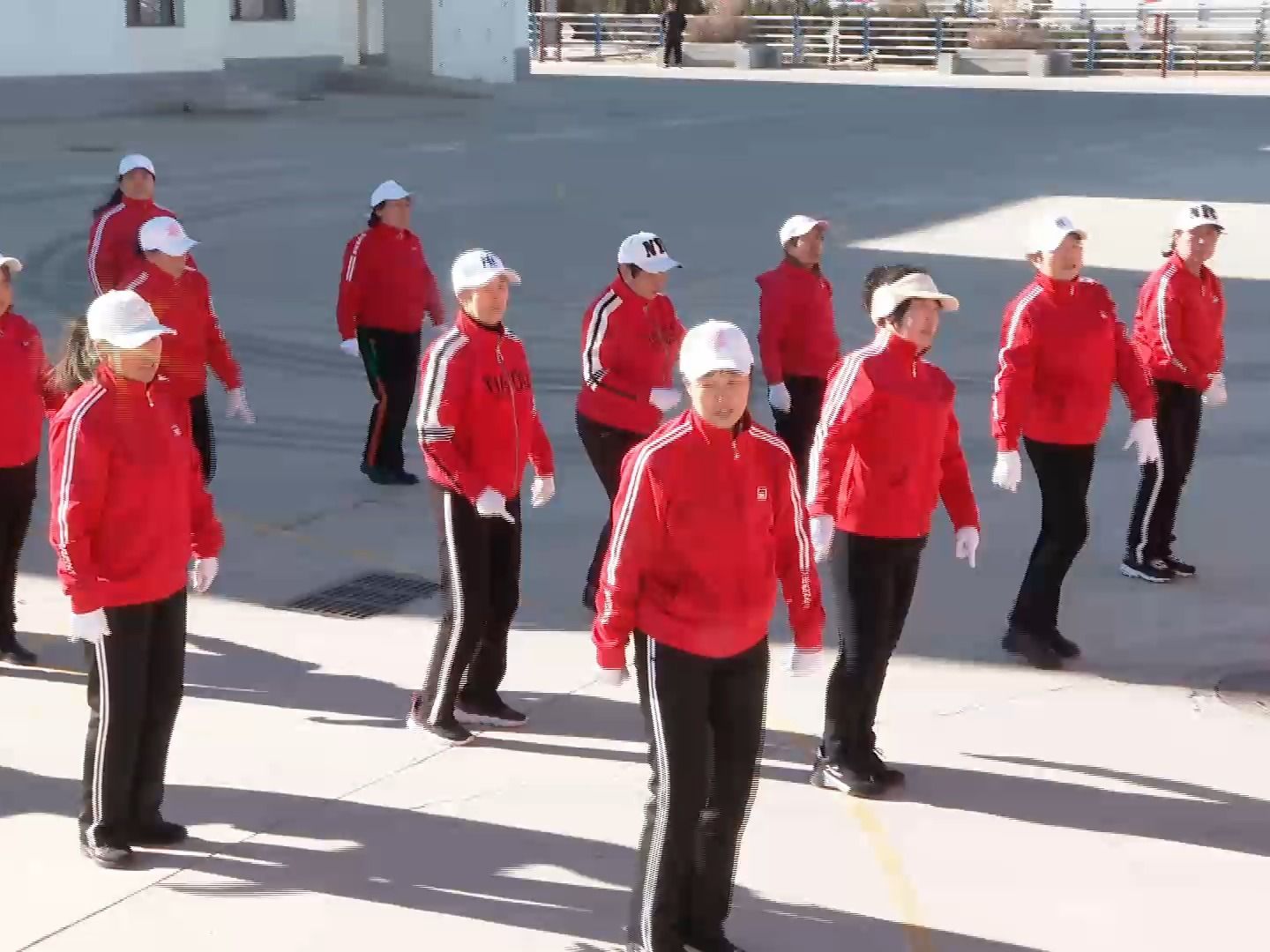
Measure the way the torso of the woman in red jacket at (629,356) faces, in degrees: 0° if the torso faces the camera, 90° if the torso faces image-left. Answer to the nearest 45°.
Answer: approximately 315°

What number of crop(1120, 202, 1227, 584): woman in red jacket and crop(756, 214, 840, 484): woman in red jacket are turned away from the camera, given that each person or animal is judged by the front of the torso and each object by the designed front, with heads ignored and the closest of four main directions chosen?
0

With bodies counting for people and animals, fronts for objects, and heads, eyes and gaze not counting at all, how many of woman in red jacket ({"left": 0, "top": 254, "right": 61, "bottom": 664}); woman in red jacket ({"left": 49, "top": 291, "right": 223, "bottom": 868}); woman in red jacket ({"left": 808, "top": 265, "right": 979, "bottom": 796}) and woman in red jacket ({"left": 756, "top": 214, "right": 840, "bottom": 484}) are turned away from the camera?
0

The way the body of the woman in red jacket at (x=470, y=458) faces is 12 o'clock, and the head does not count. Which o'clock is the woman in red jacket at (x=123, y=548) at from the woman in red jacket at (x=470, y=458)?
the woman in red jacket at (x=123, y=548) is roughly at 3 o'clock from the woman in red jacket at (x=470, y=458).

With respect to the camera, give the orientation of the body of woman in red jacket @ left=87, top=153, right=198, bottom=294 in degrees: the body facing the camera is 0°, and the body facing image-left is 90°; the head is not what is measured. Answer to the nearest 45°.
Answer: approximately 315°

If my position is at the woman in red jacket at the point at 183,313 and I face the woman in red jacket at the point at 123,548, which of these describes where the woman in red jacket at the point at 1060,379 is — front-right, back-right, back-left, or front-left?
front-left

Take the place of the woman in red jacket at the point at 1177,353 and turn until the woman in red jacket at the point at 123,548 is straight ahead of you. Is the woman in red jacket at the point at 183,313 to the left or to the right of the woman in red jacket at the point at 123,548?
right

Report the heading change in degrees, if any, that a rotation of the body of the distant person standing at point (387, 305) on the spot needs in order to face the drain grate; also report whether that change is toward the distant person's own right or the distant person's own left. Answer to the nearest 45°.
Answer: approximately 45° to the distant person's own right

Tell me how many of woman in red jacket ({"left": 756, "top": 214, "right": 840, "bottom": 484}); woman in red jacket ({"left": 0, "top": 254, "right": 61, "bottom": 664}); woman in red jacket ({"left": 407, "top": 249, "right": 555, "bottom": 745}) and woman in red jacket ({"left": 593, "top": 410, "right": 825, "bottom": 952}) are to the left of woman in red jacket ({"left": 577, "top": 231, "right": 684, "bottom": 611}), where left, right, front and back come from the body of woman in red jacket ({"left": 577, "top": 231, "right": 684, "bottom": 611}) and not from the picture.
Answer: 1

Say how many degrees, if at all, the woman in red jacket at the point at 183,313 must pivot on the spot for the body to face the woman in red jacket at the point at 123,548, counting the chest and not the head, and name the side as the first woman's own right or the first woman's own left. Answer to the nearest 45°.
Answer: approximately 45° to the first woman's own right

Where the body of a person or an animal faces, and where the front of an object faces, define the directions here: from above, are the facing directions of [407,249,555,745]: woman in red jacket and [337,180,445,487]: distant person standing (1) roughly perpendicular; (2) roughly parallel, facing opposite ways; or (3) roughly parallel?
roughly parallel

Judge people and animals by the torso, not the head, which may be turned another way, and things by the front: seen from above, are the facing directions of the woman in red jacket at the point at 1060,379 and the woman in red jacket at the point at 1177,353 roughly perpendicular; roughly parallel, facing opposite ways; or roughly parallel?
roughly parallel

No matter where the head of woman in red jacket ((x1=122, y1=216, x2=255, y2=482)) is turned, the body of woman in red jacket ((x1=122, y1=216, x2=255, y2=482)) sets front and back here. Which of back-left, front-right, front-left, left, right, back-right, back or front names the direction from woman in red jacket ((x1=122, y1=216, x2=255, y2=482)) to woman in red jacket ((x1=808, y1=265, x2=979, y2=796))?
front

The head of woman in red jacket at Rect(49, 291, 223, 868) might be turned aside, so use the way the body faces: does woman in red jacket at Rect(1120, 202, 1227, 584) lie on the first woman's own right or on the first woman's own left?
on the first woman's own left

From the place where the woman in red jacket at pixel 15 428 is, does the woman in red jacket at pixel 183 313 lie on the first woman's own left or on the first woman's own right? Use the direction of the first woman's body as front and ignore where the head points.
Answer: on the first woman's own left

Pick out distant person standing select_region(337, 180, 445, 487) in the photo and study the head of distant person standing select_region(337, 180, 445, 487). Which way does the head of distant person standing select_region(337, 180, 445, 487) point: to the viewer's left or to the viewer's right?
to the viewer's right

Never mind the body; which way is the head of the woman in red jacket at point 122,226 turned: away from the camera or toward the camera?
toward the camera
